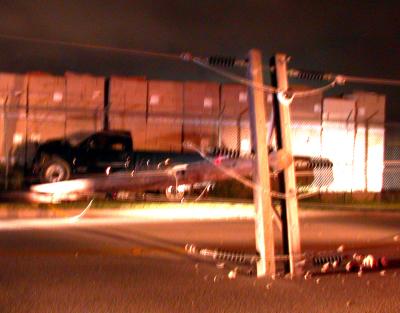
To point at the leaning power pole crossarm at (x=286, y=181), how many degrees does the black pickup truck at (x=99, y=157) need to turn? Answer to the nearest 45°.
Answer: approximately 90° to its left

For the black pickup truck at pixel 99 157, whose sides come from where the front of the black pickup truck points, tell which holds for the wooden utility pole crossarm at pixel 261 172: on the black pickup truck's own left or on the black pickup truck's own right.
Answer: on the black pickup truck's own left

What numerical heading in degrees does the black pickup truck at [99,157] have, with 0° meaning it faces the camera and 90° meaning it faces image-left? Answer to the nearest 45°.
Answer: approximately 90°
